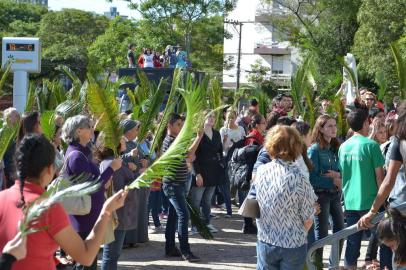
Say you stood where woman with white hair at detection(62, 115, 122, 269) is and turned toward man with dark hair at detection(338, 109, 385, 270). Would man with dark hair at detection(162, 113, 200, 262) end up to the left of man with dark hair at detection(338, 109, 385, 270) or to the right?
left

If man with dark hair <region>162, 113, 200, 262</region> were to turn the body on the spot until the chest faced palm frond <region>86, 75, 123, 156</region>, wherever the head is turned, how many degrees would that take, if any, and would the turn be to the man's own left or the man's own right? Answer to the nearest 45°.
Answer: approximately 45° to the man's own right

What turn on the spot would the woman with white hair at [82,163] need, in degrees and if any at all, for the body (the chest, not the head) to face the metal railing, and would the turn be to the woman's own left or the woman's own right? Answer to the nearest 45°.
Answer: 0° — they already face it

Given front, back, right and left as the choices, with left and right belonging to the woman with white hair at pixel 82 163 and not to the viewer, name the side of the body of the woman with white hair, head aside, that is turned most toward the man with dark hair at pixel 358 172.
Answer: front

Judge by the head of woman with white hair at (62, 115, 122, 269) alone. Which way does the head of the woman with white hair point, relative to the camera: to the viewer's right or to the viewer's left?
to the viewer's right

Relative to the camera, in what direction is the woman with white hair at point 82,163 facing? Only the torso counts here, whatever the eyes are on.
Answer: to the viewer's right

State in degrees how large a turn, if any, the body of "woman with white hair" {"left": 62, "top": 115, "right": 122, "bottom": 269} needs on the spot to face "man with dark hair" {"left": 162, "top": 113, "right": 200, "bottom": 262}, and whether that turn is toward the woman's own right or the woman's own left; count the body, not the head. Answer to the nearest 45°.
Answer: approximately 45° to the woman's own left

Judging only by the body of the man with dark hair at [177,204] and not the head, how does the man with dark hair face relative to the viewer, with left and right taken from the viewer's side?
facing the viewer and to the right of the viewer

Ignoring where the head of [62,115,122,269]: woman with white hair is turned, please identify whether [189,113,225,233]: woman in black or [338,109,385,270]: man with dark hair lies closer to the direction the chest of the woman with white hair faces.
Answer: the man with dark hair
